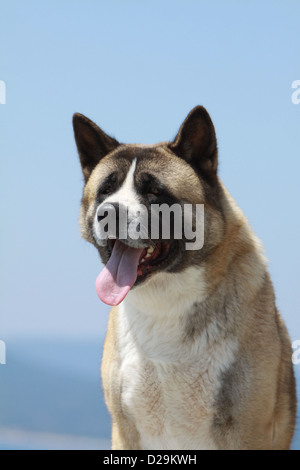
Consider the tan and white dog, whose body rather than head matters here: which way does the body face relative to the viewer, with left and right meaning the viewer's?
facing the viewer and to the left of the viewer
